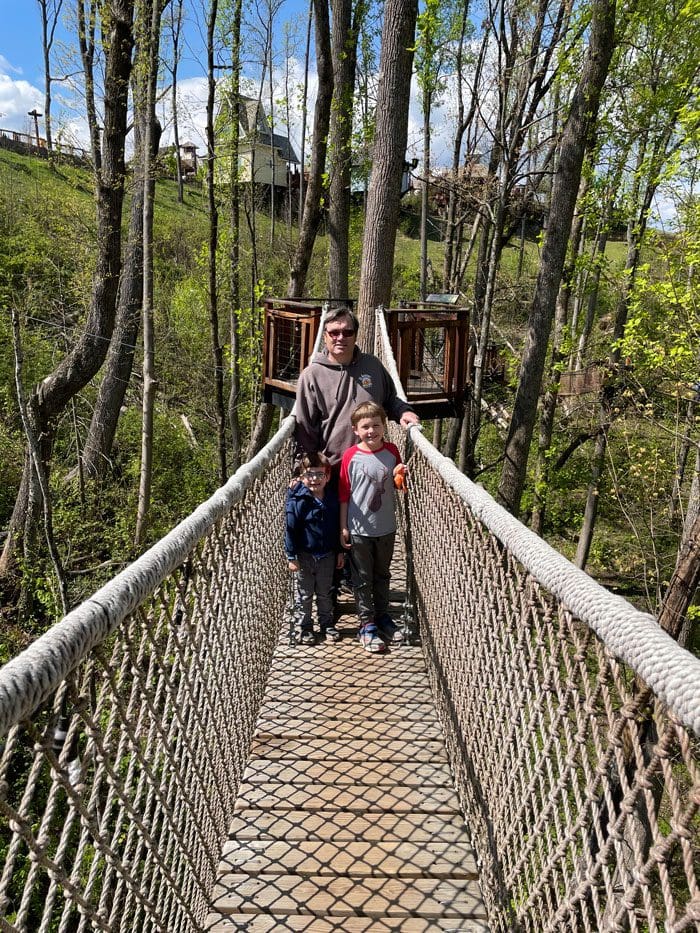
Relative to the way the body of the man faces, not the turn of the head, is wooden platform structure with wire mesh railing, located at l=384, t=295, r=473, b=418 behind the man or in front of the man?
behind

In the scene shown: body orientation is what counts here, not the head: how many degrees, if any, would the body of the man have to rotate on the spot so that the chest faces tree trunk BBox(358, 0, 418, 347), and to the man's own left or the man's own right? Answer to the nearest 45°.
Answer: approximately 180°

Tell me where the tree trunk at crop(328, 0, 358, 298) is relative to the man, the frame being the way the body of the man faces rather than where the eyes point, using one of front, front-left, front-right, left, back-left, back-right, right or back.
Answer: back

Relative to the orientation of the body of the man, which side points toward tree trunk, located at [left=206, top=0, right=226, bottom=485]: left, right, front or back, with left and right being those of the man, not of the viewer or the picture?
back

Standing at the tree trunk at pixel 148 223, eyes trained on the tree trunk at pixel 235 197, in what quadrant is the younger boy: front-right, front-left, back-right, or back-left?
back-right

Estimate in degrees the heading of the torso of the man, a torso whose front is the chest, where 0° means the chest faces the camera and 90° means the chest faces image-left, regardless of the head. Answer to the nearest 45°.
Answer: approximately 0°

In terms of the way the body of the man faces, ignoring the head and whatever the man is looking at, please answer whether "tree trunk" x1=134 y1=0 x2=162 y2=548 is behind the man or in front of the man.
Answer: behind
